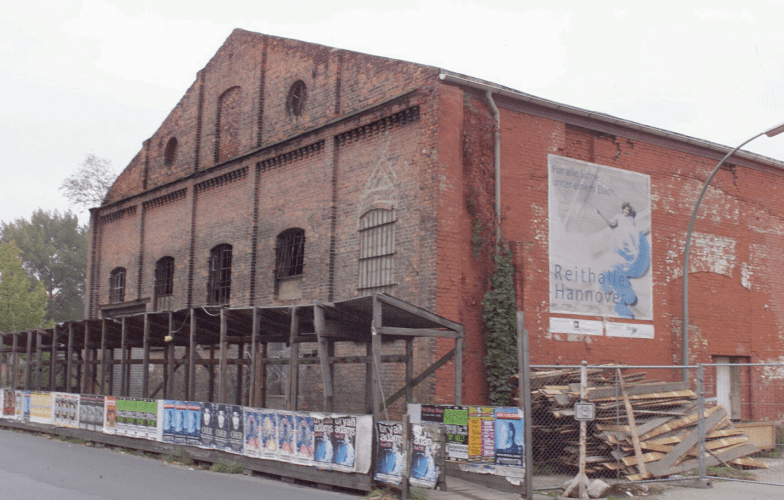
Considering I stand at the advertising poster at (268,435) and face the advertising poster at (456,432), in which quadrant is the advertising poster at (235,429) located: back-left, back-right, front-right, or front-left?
back-left

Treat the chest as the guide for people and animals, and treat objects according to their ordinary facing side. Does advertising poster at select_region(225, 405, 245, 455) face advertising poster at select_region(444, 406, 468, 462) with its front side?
no

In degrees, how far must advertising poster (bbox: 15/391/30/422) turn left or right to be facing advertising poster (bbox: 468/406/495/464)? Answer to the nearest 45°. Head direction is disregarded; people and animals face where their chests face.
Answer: approximately 45° to its left

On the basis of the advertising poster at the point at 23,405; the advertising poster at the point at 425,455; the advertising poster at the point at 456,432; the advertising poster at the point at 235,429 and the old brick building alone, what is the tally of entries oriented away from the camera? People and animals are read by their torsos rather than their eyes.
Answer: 0

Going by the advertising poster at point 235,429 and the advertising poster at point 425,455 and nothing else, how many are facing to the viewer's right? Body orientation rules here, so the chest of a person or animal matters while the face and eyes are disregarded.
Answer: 0

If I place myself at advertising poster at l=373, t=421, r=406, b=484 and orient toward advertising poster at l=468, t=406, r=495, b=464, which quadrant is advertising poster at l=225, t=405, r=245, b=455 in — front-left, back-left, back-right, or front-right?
back-left

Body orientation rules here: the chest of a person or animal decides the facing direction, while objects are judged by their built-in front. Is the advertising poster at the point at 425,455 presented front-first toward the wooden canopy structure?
no

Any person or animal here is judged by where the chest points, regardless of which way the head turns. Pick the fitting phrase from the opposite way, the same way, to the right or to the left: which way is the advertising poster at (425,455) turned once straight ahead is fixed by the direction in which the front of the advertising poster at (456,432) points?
the same way

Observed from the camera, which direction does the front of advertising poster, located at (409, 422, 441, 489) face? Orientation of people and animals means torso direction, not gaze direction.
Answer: facing the viewer and to the left of the viewer

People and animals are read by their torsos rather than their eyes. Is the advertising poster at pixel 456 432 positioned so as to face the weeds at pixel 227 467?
no

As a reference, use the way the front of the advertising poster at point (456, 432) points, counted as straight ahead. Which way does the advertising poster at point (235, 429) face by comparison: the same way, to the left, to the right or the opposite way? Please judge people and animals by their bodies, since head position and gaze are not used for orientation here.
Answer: the same way
